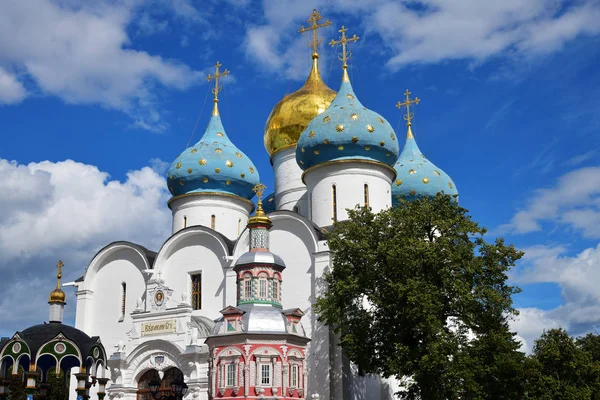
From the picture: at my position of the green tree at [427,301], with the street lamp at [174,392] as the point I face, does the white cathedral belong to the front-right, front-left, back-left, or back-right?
front-right

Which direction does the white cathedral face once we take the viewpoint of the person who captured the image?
facing the viewer and to the left of the viewer

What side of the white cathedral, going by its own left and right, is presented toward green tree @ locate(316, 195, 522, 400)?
left

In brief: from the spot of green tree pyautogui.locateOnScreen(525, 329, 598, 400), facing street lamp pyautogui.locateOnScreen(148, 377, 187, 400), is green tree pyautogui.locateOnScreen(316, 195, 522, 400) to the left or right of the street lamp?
left
